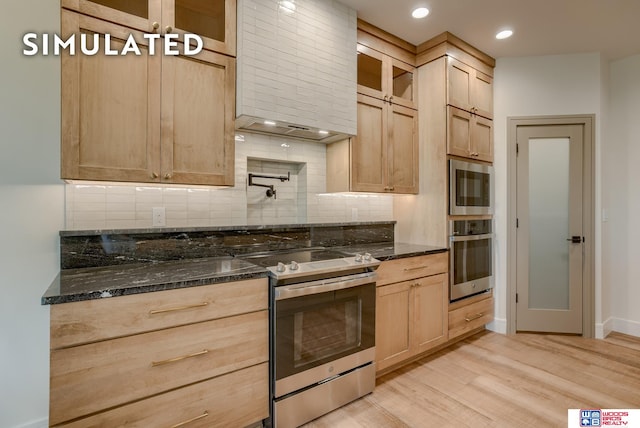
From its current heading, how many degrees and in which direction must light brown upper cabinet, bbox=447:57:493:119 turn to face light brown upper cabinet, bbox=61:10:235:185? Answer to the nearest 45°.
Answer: approximately 90° to its right

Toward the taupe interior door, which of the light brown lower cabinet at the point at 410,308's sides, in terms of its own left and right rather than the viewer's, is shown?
left

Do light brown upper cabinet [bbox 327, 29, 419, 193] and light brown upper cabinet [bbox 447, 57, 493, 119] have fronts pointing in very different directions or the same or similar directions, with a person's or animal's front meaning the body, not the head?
same or similar directions

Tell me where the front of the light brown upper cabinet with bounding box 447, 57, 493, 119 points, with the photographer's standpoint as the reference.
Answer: facing the viewer and to the right of the viewer

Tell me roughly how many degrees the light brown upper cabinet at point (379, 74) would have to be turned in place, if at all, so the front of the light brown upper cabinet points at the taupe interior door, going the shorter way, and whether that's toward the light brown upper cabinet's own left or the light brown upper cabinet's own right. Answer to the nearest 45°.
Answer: approximately 90° to the light brown upper cabinet's own left

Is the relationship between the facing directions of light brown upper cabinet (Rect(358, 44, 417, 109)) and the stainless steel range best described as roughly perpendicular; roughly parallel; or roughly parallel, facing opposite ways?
roughly parallel

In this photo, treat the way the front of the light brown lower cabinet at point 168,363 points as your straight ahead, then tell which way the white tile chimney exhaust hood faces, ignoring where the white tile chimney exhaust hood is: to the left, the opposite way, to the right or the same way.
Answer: the same way

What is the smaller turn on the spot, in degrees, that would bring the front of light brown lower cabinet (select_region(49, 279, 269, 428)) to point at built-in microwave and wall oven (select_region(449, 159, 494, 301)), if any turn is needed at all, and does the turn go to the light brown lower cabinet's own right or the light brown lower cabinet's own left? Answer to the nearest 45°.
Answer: approximately 45° to the light brown lower cabinet's own left

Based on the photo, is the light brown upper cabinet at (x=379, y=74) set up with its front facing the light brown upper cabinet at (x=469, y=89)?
no

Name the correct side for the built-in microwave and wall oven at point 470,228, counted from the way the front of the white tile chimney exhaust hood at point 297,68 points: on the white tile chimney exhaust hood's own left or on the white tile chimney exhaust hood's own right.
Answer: on the white tile chimney exhaust hood's own left

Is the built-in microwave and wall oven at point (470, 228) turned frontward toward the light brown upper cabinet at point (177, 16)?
no
